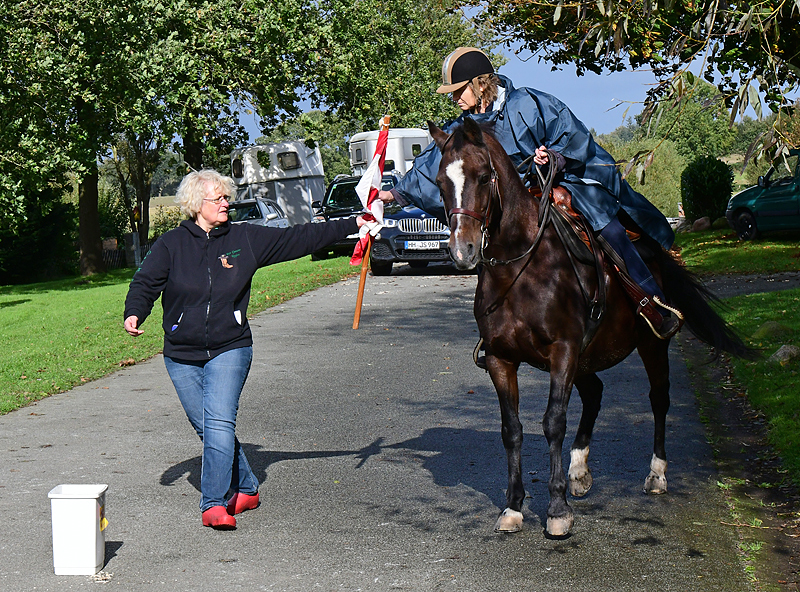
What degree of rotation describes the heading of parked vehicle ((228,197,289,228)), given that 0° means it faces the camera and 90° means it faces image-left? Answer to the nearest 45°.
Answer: approximately 45°

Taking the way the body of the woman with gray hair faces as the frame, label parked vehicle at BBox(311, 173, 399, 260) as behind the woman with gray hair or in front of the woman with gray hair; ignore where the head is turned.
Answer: behind

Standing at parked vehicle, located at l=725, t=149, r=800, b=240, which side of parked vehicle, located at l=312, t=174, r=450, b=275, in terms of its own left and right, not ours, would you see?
left

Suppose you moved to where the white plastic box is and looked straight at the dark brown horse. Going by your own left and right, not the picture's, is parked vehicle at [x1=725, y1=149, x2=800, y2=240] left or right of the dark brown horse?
left

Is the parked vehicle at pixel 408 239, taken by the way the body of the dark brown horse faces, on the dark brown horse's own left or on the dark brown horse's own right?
on the dark brown horse's own right

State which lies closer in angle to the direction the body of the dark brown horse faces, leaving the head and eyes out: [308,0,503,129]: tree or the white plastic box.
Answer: the white plastic box

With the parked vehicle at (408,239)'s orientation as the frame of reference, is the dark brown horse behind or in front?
in front

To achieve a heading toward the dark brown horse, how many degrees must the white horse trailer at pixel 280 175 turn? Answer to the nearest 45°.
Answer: approximately 45° to its left

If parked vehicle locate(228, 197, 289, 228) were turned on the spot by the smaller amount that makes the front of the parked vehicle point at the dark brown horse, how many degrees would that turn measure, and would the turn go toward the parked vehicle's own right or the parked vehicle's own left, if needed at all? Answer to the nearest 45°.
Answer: approximately 45° to the parked vehicle's own left

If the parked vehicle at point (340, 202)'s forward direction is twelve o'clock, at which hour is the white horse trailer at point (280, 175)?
The white horse trailer is roughly at 4 o'clock from the parked vehicle.

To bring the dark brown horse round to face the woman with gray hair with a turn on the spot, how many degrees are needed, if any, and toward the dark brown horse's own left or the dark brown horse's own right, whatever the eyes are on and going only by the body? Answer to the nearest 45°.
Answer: approximately 45° to the dark brown horse's own right
